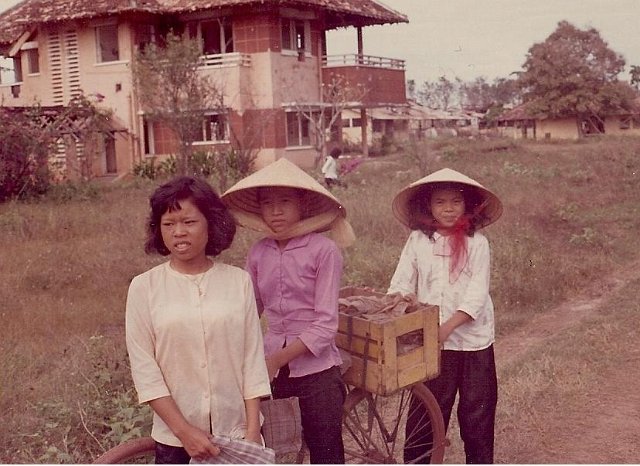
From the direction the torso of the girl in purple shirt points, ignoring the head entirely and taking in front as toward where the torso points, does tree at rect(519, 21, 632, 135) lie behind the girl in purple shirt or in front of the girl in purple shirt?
behind

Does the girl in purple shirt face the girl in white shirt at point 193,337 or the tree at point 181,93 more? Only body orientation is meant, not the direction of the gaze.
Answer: the girl in white shirt

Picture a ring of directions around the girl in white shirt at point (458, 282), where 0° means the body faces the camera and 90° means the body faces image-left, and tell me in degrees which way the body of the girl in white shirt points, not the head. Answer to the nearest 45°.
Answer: approximately 0°

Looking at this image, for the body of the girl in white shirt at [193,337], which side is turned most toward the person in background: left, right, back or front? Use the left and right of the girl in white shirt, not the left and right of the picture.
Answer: back

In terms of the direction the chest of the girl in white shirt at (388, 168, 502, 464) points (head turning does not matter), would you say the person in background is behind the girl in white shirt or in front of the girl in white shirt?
behind

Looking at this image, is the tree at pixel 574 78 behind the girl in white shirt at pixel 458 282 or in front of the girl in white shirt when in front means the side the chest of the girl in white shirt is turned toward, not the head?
behind

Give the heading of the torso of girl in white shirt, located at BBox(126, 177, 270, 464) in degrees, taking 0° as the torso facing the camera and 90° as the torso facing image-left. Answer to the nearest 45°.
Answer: approximately 0°

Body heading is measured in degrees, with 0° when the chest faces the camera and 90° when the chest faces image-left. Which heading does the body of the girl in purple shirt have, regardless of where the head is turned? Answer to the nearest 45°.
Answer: approximately 45°
